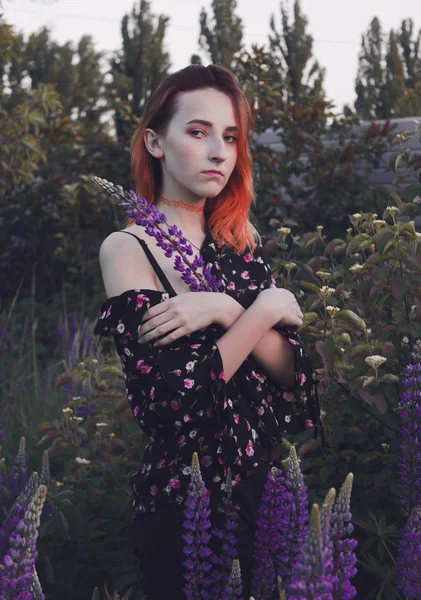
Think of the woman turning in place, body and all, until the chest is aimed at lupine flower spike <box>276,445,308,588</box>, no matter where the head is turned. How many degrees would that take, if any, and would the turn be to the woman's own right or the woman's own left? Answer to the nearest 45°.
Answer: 0° — they already face it

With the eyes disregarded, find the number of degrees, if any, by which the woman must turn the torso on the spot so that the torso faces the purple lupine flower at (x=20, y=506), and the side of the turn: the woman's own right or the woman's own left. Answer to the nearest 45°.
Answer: approximately 90° to the woman's own right

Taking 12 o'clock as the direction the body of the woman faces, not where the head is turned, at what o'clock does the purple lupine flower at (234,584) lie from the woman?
The purple lupine flower is roughly at 1 o'clock from the woman.

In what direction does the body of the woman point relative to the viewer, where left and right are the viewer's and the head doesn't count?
facing the viewer and to the right of the viewer

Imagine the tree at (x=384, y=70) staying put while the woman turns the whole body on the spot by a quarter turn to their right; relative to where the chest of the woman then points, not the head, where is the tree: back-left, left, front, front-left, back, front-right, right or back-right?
back-right

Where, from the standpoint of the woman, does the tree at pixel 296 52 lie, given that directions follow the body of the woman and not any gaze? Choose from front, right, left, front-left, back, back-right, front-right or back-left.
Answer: back-left

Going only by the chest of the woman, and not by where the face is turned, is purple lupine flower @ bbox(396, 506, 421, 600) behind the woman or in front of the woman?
in front

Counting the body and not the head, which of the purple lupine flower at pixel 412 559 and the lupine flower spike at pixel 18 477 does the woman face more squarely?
the purple lupine flower

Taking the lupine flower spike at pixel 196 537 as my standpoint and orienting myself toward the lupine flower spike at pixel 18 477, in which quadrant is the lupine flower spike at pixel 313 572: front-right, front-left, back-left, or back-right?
back-left
